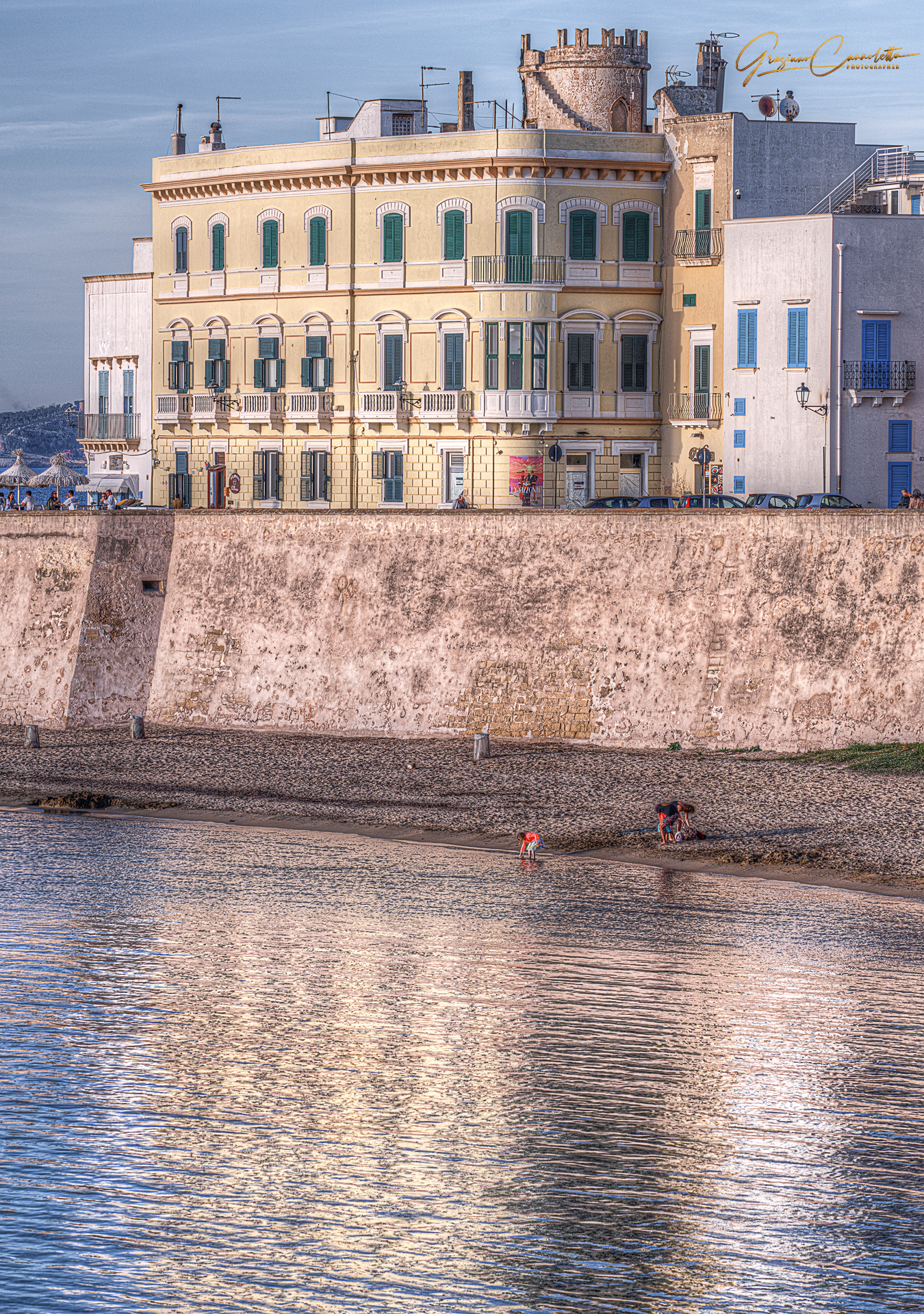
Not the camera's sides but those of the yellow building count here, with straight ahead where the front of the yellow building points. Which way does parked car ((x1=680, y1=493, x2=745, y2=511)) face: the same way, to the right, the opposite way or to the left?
to the left

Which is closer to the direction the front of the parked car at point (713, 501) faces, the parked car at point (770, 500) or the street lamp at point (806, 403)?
the parked car

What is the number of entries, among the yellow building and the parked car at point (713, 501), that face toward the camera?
1

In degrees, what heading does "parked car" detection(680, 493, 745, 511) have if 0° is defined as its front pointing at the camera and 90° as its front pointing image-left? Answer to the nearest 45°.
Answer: approximately 270°

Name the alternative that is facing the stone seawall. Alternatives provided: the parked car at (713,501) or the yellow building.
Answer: the yellow building

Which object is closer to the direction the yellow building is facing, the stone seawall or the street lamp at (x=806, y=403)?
the stone seawall
